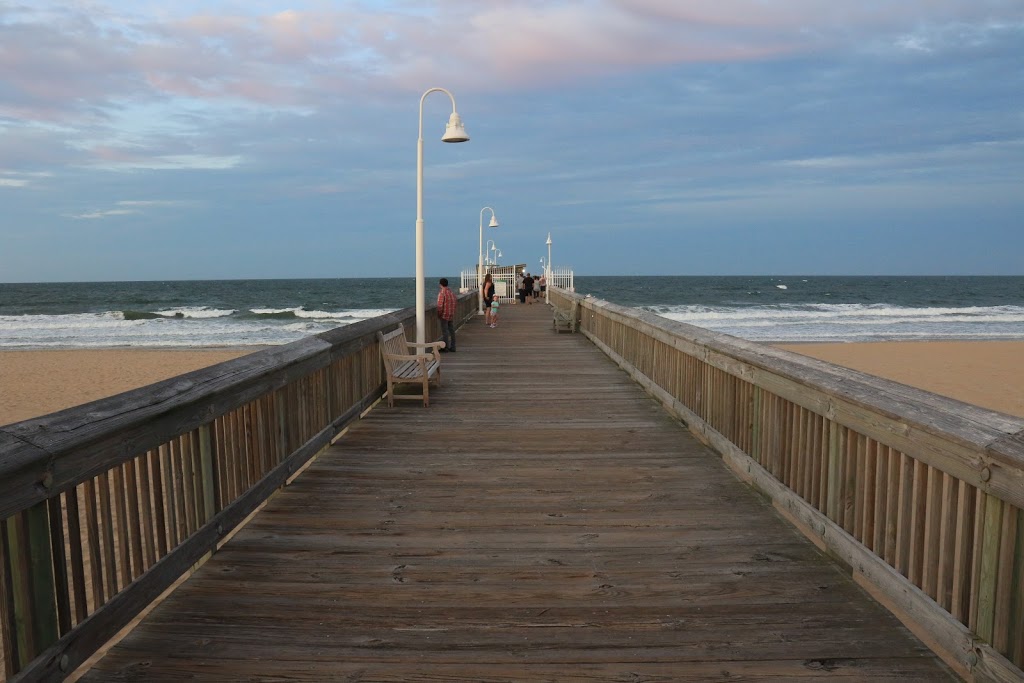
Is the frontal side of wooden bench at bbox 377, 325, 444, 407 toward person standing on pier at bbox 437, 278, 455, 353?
no

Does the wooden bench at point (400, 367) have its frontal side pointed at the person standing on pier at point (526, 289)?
no

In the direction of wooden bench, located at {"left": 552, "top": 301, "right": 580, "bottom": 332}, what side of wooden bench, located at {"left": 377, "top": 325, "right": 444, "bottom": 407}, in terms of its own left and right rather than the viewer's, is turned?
left

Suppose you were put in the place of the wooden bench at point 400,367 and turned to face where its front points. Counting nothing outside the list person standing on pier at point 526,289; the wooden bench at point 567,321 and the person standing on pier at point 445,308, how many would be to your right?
0

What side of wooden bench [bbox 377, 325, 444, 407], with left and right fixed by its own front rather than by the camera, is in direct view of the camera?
right
